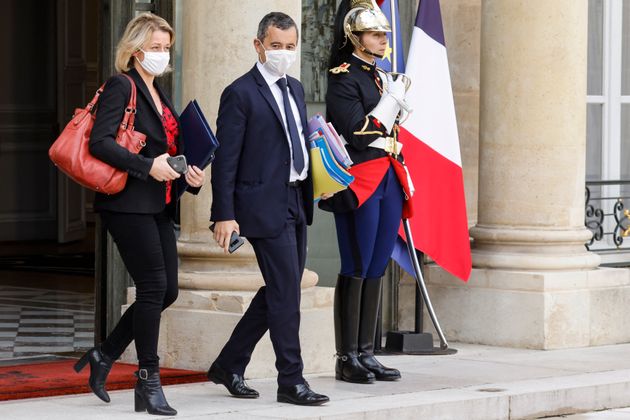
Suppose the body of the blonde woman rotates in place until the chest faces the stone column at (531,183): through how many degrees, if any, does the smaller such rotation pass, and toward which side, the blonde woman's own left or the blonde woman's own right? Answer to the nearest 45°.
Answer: approximately 90° to the blonde woman's own left

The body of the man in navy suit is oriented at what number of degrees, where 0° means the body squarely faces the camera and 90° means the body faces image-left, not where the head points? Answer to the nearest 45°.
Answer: approximately 315°

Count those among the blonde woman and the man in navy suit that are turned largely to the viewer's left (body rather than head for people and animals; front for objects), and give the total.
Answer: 0

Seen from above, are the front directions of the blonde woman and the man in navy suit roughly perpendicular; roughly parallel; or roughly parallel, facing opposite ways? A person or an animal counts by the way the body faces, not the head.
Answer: roughly parallel

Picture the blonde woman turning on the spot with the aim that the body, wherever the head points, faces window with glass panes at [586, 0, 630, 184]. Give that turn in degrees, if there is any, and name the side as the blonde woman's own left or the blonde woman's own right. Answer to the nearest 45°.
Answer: approximately 90° to the blonde woman's own left

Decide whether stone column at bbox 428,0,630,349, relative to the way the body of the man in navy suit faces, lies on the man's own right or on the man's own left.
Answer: on the man's own left

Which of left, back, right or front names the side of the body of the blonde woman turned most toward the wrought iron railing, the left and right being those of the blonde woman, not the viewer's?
left

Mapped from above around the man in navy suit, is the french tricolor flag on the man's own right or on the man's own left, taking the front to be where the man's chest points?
on the man's own left
